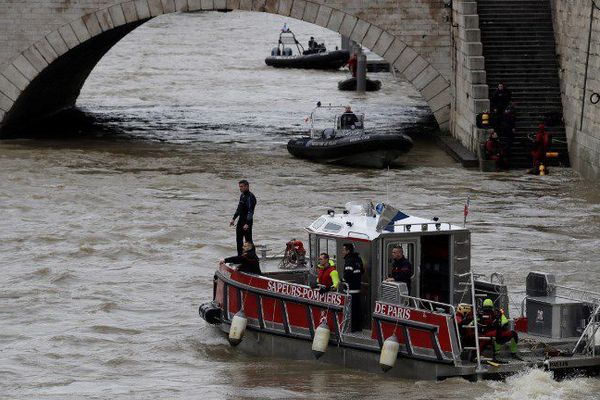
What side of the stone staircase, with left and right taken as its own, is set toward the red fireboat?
front

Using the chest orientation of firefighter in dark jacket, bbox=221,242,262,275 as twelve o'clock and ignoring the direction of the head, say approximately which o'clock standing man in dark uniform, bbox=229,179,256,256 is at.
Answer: The standing man in dark uniform is roughly at 3 o'clock from the firefighter in dark jacket.

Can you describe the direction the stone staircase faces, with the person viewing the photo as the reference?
facing the viewer

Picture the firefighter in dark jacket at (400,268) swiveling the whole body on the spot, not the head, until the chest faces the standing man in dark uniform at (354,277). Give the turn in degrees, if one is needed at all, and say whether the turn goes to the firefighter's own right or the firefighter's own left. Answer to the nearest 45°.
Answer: approximately 45° to the firefighter's own right

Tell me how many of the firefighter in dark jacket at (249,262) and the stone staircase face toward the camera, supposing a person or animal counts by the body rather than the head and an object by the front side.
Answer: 1

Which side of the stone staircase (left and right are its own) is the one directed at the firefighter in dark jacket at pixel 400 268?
front

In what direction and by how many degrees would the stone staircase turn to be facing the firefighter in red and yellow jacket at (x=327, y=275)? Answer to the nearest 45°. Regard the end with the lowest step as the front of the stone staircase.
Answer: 0° — it already faces them

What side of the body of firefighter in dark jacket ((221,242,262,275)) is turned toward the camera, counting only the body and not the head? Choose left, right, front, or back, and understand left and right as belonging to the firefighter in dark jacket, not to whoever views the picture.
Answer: left

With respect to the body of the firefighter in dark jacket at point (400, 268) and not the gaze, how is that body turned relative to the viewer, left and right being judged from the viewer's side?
facing the viewer and to the left of the viewer

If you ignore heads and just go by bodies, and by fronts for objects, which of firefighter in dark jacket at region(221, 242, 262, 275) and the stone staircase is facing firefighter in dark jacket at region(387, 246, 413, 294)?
the stone staircase
